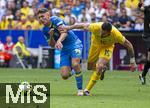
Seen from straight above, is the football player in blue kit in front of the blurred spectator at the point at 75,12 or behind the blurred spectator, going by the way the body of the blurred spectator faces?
in front

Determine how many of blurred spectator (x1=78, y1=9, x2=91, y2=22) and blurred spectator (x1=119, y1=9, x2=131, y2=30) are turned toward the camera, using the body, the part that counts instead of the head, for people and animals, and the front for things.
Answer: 2

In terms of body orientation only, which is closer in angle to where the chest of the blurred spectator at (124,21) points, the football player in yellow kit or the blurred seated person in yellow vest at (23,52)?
the football player in yellow kit

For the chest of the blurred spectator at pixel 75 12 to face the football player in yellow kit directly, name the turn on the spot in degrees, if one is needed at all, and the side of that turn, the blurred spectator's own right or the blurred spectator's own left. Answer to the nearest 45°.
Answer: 0° — they already face them

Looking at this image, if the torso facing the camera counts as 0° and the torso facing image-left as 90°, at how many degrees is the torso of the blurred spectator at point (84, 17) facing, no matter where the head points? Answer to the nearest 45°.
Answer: approximately 0°
